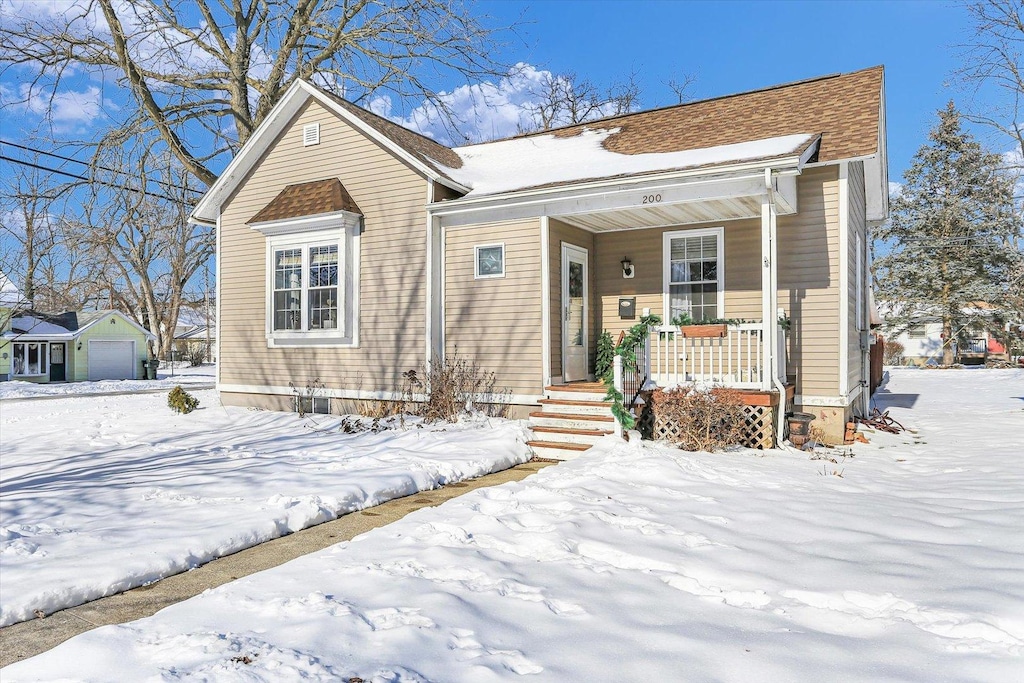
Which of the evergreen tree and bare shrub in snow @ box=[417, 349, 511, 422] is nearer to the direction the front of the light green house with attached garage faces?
the bare shrub in snow

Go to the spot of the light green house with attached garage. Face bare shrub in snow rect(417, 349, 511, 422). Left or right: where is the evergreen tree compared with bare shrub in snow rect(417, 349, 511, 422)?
left

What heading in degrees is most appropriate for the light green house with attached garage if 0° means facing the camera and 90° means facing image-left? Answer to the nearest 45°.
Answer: approximately 0°

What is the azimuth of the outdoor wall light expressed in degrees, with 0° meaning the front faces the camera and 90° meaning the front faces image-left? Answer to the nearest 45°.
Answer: approximately 45°

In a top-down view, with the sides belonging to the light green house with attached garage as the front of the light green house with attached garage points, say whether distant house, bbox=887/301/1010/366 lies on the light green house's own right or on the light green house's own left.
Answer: on the light green house's own left

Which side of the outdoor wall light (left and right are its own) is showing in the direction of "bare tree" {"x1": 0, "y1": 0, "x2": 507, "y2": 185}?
right

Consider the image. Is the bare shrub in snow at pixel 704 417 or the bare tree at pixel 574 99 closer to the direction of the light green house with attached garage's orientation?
the bare shrub in snow

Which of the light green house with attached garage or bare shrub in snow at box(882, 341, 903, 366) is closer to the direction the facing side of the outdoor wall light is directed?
the light green house with attached garage
